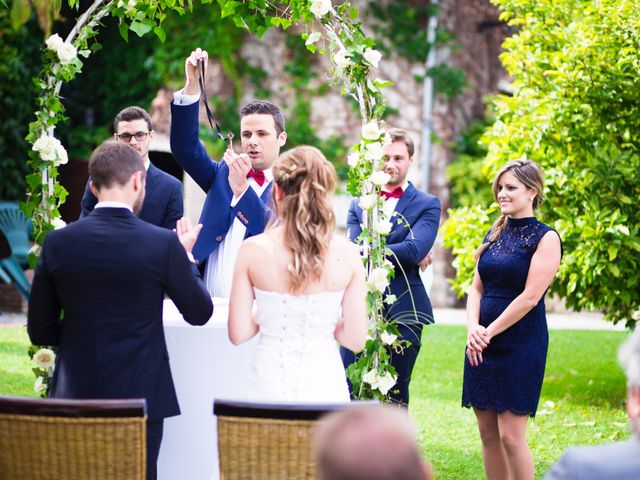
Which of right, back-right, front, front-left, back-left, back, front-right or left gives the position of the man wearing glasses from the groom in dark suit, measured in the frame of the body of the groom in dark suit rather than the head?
front

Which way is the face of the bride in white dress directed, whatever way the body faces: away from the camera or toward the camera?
away from the camera

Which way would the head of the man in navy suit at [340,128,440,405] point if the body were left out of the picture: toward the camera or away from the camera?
toward the camera

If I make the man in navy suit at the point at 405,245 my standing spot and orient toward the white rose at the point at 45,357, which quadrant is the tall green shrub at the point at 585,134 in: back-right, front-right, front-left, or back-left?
back-right

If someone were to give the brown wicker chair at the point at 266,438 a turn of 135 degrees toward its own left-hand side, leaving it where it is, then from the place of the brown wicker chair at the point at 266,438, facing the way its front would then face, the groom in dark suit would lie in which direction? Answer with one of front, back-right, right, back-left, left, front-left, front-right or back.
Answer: right

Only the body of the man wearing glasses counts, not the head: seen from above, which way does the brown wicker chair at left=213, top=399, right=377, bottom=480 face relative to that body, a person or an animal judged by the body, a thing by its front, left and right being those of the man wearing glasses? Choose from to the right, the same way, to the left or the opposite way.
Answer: the opposite way

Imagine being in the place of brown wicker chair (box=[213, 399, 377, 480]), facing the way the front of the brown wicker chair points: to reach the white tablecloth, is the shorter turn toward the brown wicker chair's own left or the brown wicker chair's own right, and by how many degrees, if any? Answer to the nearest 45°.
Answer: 0° — it already faces it

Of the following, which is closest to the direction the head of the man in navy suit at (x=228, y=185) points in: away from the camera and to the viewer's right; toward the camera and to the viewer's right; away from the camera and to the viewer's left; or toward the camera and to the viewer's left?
toward the camera and to the viewer's left

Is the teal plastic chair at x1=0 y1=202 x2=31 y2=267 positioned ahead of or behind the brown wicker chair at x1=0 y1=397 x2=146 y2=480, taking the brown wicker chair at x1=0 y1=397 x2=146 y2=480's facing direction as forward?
ahead

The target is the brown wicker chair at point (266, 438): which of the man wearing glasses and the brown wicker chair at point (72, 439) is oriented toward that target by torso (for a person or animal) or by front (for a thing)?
the man wearing glasses

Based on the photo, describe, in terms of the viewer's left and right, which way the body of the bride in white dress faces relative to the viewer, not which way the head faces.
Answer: facing away from the viewer

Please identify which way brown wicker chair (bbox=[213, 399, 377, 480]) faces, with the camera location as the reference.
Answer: facing away from the viewer

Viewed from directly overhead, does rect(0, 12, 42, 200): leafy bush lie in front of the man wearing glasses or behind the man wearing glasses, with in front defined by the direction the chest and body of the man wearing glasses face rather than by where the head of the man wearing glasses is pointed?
behind

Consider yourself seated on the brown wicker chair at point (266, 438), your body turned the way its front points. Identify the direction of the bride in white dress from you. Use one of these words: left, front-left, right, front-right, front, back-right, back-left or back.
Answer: front

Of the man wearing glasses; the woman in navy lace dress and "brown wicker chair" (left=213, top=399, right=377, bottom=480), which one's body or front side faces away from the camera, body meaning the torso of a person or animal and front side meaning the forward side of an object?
the brown wicker chair

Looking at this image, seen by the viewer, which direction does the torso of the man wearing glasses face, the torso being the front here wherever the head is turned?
toward the camera

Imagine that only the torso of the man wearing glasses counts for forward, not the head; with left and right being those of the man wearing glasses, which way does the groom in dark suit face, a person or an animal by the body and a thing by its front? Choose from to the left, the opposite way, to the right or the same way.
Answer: the opposite way

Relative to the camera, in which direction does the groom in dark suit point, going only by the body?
away from the camera

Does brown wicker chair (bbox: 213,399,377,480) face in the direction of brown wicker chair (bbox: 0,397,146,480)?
no

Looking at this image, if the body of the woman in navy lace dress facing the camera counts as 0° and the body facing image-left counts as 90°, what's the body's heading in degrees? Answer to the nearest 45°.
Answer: approximately 45°

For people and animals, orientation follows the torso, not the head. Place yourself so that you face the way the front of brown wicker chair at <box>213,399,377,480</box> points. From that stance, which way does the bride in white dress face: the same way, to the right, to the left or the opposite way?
the same way

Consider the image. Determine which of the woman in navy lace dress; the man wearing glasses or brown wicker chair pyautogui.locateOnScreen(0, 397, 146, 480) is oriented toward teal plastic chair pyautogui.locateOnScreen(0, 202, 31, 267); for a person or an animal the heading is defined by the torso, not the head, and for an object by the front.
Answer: the brown wicker chair
